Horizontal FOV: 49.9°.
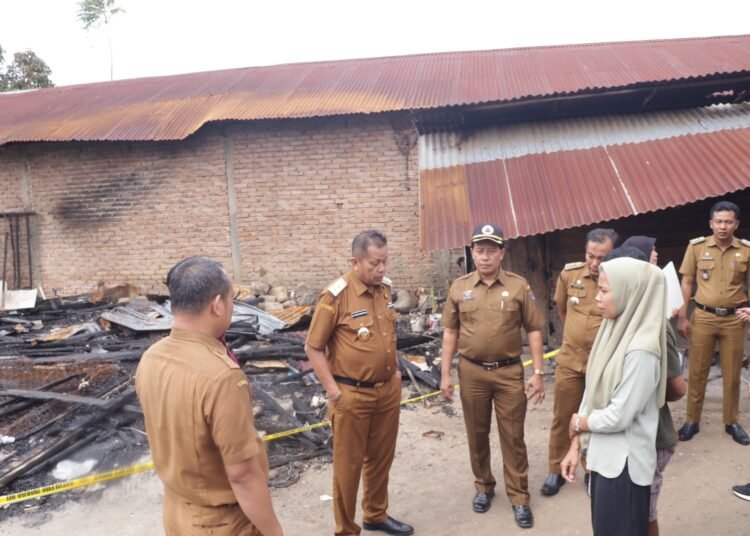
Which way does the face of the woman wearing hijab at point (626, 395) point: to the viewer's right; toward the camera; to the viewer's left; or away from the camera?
to the viewer's left

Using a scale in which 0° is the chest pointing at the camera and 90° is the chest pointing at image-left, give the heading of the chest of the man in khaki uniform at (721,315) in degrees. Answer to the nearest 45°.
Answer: approximately 0°

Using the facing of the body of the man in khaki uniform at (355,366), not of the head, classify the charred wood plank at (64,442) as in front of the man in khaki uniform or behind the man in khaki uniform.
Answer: behind

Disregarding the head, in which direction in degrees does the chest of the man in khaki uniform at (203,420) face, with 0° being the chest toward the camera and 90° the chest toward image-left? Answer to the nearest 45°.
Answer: approximately 225°

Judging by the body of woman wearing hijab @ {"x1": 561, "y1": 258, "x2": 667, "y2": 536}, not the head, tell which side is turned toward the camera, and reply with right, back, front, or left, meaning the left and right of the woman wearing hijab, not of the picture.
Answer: left
